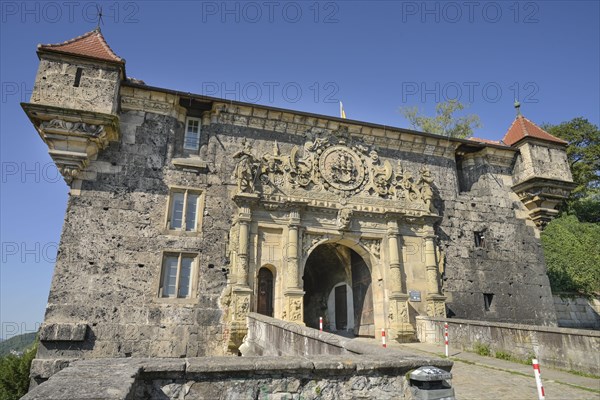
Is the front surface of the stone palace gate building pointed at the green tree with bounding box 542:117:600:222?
no

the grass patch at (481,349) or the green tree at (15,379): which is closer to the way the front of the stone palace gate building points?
the grass patch

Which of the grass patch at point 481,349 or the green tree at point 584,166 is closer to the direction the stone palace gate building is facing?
the grass patch

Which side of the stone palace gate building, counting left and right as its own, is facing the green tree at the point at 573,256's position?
left

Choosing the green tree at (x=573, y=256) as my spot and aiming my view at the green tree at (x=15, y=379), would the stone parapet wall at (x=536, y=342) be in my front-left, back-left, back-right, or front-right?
front-left

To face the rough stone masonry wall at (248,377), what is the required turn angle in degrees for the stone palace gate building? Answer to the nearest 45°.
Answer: approximately 45° to its right

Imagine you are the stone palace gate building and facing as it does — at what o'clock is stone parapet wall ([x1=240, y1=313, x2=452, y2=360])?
The stone parapet wall is roughly at 1 o'clock from the stone palace gate building.

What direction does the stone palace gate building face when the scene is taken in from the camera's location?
facing the viewer and to the right of the viewer

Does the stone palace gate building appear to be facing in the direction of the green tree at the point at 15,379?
no

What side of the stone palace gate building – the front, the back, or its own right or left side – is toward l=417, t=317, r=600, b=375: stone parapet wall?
front

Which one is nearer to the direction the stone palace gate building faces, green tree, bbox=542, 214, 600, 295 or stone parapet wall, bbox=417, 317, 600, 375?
the stone parapet wall
